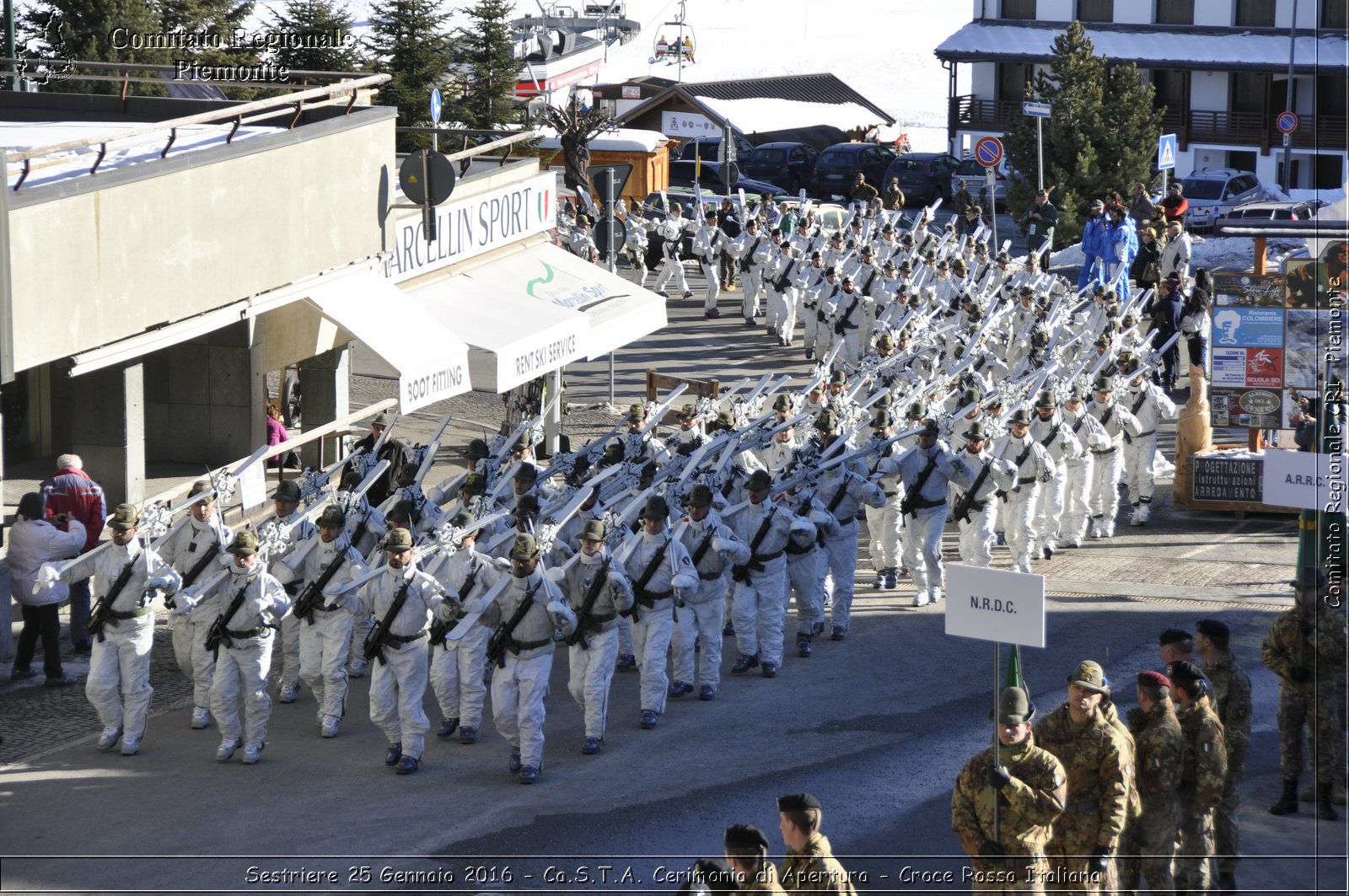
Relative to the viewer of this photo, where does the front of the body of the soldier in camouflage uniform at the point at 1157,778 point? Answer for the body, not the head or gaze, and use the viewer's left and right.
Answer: facing to the left of the viewer

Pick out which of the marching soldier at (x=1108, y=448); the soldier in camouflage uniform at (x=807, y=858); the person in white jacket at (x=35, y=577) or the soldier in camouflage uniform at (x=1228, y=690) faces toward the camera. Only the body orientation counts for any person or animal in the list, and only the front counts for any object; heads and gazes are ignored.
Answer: the marching soldier

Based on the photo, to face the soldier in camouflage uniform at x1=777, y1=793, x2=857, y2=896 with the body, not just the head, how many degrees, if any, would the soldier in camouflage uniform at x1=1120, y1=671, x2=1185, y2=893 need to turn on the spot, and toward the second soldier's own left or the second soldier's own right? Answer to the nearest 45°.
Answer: approximately 45° to the second soldier's own left

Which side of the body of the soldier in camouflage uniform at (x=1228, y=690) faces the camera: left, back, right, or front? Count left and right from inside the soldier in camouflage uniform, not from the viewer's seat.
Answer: left

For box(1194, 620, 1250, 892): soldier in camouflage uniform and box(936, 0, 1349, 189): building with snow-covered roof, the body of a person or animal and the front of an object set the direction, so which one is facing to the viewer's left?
the soldier in camouflage uniform

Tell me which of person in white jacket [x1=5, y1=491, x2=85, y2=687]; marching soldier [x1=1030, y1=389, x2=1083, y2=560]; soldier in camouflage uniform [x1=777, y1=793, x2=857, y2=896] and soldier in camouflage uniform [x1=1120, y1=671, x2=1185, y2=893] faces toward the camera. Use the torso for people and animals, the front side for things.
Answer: the marching soldier

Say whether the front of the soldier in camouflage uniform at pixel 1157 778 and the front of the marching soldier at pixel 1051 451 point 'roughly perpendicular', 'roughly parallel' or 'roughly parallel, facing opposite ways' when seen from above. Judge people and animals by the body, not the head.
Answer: roughly perpendicular

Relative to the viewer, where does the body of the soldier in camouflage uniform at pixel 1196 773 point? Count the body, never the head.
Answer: to the viewer's left

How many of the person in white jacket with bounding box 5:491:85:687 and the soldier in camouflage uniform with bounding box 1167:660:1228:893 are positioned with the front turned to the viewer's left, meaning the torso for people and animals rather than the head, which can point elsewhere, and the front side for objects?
1

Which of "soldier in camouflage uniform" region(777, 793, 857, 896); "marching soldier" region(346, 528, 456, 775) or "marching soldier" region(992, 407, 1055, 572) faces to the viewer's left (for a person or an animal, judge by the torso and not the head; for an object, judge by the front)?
the soldier in camouflage uniform
